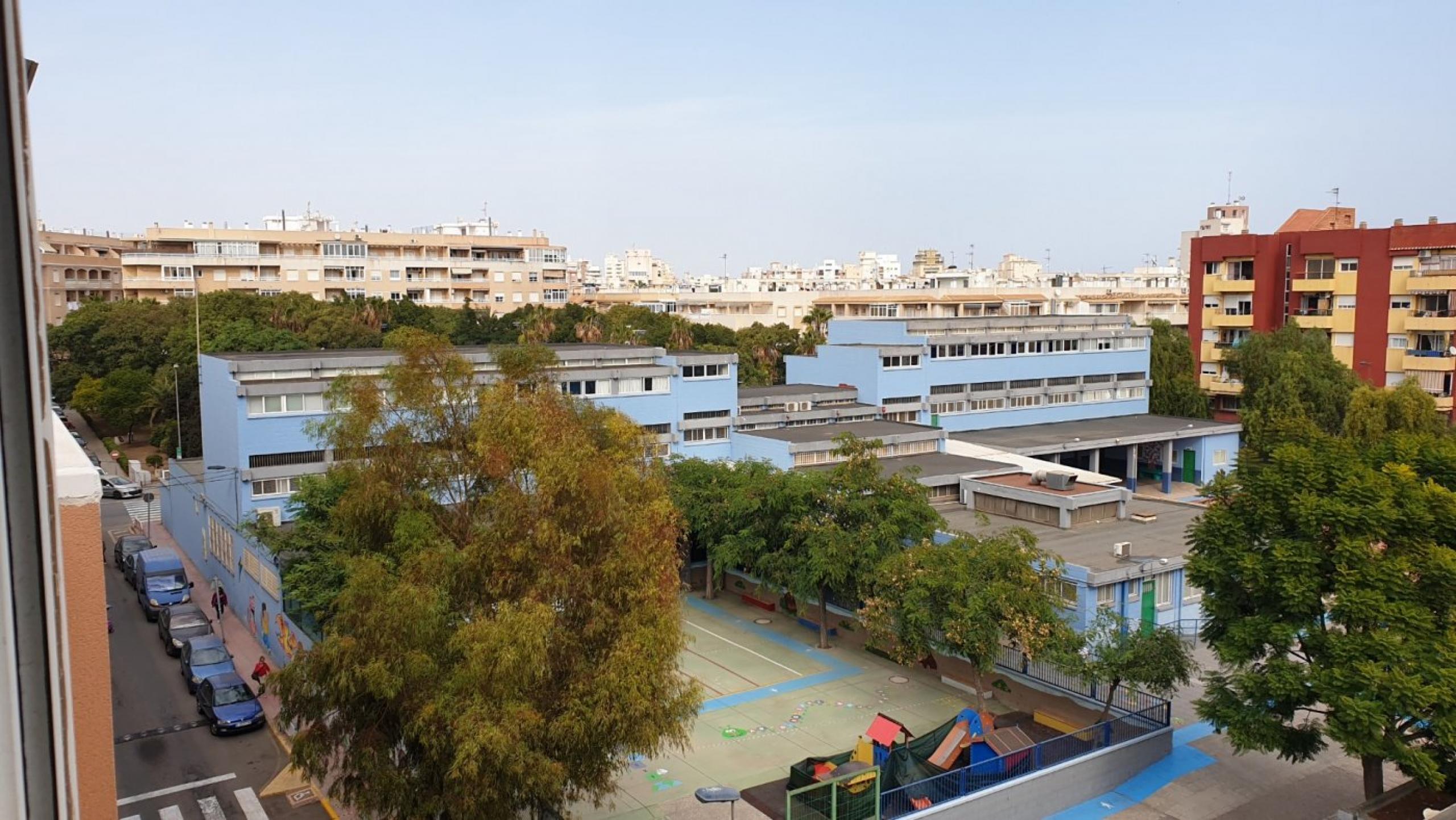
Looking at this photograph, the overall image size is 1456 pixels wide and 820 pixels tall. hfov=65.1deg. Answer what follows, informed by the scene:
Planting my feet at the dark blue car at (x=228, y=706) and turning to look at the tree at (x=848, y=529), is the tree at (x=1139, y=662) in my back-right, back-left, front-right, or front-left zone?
front-right

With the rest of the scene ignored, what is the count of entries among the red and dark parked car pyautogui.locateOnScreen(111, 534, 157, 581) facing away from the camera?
0

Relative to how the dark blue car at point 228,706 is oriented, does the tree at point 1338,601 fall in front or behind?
in front

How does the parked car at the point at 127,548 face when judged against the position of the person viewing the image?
facing the viewer and to the right of the viewer

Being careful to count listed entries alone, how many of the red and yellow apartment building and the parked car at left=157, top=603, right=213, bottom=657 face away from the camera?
0

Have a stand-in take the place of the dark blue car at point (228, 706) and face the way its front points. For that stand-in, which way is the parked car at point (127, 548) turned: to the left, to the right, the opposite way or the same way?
the same way

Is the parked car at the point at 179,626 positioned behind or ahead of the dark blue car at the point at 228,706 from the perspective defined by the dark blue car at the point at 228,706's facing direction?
behind

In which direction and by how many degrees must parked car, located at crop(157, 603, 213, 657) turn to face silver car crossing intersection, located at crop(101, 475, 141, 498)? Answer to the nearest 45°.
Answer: approximately 135° to its left

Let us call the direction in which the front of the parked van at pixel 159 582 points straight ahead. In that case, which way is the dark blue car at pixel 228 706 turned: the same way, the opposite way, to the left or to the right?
the same way

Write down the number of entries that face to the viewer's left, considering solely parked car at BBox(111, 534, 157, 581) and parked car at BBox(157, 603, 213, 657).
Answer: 0

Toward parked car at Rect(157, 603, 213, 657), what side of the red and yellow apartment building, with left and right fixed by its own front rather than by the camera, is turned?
front

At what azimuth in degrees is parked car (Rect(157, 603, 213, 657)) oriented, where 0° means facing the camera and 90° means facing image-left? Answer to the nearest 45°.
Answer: approximately 315°

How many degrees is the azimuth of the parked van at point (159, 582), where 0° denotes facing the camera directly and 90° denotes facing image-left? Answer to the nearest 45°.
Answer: approximately 315°

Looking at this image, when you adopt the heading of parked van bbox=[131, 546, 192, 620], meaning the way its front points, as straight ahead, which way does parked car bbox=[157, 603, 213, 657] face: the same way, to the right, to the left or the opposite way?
the same way

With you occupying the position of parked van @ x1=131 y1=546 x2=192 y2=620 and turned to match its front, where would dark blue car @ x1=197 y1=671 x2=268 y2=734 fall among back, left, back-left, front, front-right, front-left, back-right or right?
front-right

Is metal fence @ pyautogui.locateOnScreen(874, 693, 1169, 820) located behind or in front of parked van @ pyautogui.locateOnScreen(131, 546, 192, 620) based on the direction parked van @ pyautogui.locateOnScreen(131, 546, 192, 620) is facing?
in front

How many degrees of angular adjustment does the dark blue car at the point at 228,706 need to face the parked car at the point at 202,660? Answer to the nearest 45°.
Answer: approximately 135° to its left

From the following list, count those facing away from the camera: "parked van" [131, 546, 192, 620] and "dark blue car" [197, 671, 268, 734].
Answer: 0
